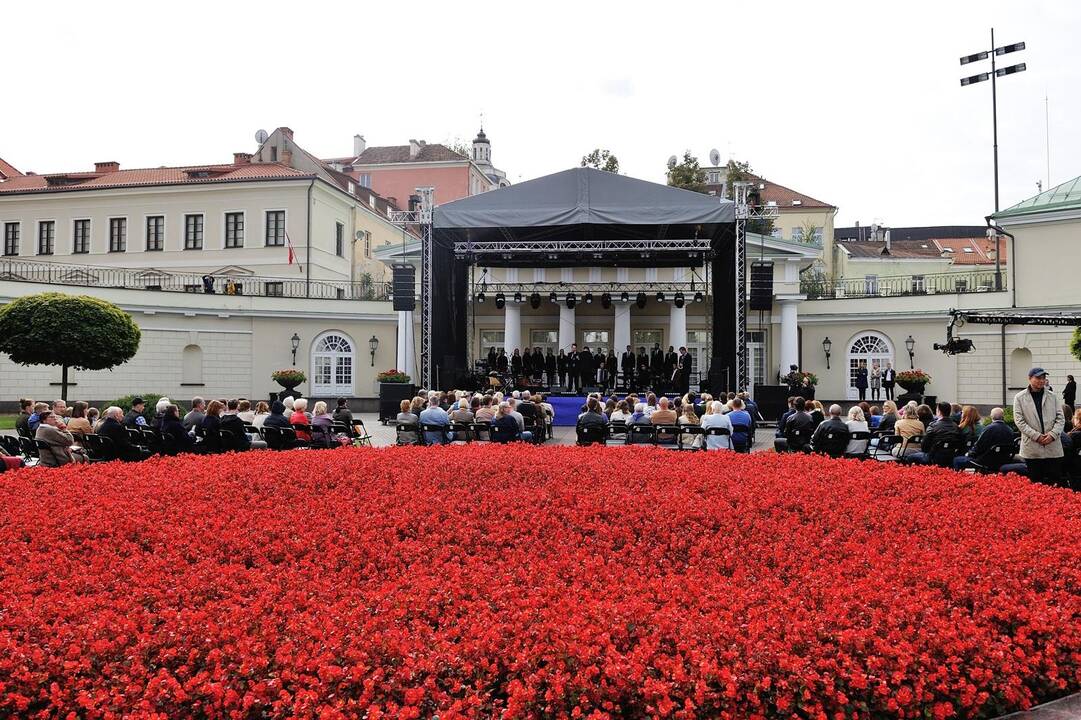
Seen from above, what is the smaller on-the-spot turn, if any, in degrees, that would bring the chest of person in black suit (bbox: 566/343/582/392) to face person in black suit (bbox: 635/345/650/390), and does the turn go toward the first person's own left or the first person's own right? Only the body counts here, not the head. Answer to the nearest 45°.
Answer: approximately 90° to the first person's own left

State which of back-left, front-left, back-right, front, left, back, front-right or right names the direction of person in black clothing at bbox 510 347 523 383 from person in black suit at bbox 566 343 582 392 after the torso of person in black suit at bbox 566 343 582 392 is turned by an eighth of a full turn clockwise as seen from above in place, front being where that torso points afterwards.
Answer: front-right

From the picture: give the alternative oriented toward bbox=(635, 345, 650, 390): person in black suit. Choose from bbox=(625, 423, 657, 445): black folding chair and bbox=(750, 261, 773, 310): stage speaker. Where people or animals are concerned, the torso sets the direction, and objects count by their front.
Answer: the black folding chair

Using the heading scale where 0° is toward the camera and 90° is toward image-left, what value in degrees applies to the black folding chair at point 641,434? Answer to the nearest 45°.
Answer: approximately 180°

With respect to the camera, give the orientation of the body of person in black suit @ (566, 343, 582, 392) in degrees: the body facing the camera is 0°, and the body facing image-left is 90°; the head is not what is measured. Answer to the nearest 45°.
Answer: approximately 0°

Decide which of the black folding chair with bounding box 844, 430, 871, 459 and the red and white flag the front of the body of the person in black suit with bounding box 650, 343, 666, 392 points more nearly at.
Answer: the black folding chair

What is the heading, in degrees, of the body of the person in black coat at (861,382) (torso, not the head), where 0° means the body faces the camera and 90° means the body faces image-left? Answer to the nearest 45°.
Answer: approximately 0°

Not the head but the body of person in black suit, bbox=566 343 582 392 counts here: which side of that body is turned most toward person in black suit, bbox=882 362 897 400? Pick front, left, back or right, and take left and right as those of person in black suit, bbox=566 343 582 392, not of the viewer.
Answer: left

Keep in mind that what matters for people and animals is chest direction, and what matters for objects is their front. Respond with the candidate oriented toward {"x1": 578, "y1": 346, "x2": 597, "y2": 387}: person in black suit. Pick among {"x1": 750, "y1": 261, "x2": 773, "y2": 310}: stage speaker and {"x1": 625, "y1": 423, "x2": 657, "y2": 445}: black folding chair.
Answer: the black folding chair

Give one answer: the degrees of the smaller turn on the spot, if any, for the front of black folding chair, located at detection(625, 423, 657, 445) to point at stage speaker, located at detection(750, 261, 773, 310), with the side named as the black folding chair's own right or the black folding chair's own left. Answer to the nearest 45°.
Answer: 0° — it already faces it

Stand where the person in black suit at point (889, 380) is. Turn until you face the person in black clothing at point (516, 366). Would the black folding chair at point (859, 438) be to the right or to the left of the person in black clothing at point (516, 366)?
left

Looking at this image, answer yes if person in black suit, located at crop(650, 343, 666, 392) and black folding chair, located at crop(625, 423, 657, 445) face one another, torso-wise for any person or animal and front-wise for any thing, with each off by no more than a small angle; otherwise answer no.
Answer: yes
